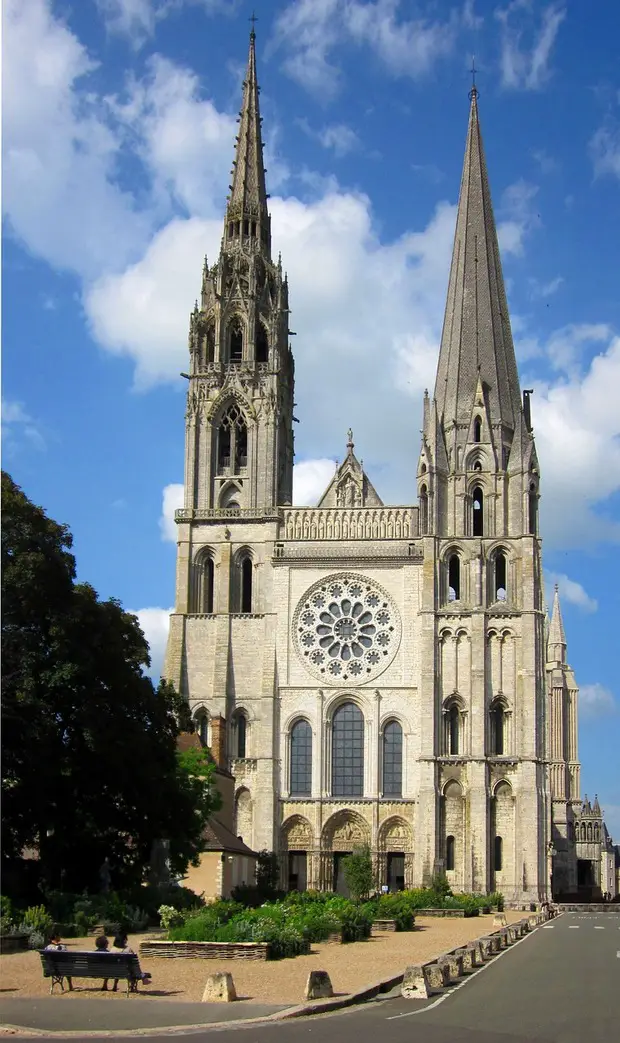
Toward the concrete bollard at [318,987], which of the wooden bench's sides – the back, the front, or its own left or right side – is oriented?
right

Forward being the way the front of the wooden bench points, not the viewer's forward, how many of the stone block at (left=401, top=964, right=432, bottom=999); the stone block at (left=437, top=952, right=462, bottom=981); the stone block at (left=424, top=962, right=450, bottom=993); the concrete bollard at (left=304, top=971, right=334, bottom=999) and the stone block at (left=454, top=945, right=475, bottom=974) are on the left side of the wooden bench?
0

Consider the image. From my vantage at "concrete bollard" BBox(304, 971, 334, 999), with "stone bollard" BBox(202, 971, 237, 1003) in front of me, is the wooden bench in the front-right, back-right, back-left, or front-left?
front-right

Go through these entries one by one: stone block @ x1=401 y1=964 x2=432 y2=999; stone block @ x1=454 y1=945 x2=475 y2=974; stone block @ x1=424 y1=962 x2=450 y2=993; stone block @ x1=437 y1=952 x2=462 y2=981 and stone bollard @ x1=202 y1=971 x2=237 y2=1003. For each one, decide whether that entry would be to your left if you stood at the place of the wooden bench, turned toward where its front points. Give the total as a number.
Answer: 0

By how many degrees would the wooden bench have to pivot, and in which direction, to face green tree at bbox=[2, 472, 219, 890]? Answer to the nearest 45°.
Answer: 0° — it already faces it

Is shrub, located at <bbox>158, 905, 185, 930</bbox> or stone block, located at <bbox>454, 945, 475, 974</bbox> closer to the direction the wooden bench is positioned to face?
the shrub

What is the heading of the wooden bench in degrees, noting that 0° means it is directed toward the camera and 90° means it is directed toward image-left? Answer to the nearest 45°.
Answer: approximately 180°

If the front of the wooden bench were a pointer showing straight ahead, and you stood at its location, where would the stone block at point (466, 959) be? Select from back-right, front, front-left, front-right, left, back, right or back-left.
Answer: front-right

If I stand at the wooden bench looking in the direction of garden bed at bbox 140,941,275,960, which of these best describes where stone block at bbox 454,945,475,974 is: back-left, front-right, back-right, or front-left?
front-right

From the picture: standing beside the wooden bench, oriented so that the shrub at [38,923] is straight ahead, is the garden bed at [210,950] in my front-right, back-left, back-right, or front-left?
front-right

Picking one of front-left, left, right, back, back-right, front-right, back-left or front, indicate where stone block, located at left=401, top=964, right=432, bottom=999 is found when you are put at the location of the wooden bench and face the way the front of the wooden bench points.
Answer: right

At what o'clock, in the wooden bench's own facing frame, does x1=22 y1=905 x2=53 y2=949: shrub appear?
The shrub is roughly at 12 o'clock from the wooden bench.

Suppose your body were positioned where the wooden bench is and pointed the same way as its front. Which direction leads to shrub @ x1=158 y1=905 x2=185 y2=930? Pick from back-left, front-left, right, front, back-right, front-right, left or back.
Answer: front

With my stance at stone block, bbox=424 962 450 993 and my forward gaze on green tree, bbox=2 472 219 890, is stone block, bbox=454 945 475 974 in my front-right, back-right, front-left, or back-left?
front-right

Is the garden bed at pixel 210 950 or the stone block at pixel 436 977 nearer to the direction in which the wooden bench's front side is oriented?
the garden bed

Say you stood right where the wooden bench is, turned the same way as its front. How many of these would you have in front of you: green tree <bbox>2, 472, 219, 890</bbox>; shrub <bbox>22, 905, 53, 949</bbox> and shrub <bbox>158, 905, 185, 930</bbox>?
3
